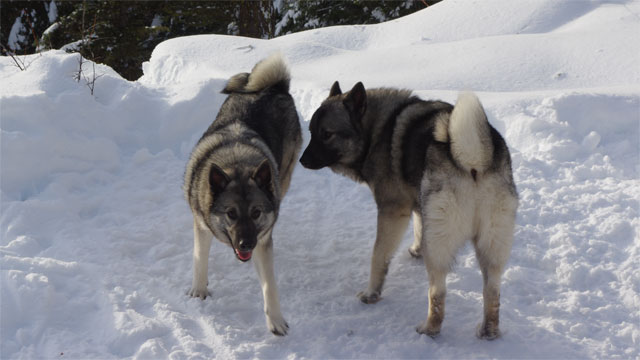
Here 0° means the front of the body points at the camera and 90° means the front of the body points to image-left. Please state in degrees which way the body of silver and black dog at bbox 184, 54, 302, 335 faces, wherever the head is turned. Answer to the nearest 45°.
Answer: approximately 0°

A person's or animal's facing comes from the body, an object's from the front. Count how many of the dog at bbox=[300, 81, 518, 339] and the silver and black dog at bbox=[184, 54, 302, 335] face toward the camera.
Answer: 1

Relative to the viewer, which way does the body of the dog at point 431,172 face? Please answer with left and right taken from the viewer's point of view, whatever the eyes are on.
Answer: facing away from the viewer and to the left of the viewer

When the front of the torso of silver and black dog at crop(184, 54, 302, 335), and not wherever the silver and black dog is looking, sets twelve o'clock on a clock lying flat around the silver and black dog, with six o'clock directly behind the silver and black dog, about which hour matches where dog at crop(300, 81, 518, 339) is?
The dog is roughly at 10 o'clock from the silver and black dog.
